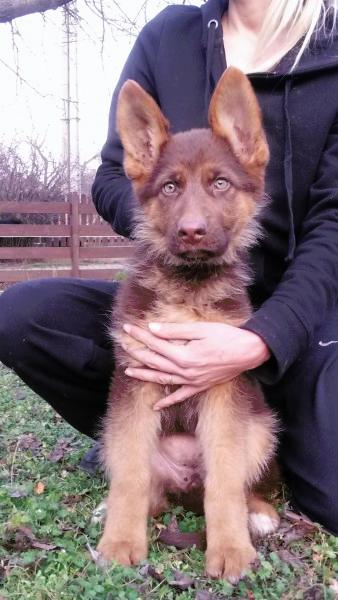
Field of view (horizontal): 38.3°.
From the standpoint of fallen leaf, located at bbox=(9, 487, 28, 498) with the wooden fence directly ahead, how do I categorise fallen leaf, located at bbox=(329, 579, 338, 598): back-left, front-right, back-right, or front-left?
back-right

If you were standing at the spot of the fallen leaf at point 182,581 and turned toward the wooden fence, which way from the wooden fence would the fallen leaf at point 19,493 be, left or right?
left

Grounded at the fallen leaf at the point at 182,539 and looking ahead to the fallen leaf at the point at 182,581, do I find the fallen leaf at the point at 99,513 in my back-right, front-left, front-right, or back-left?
back-right

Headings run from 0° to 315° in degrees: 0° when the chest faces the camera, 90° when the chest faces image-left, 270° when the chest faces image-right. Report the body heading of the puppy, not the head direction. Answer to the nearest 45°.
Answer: approximately 0°

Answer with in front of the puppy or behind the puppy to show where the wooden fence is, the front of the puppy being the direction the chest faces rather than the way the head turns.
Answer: behind

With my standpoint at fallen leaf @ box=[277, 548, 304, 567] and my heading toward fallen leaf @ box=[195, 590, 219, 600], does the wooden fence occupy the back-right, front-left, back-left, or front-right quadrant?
back-right
